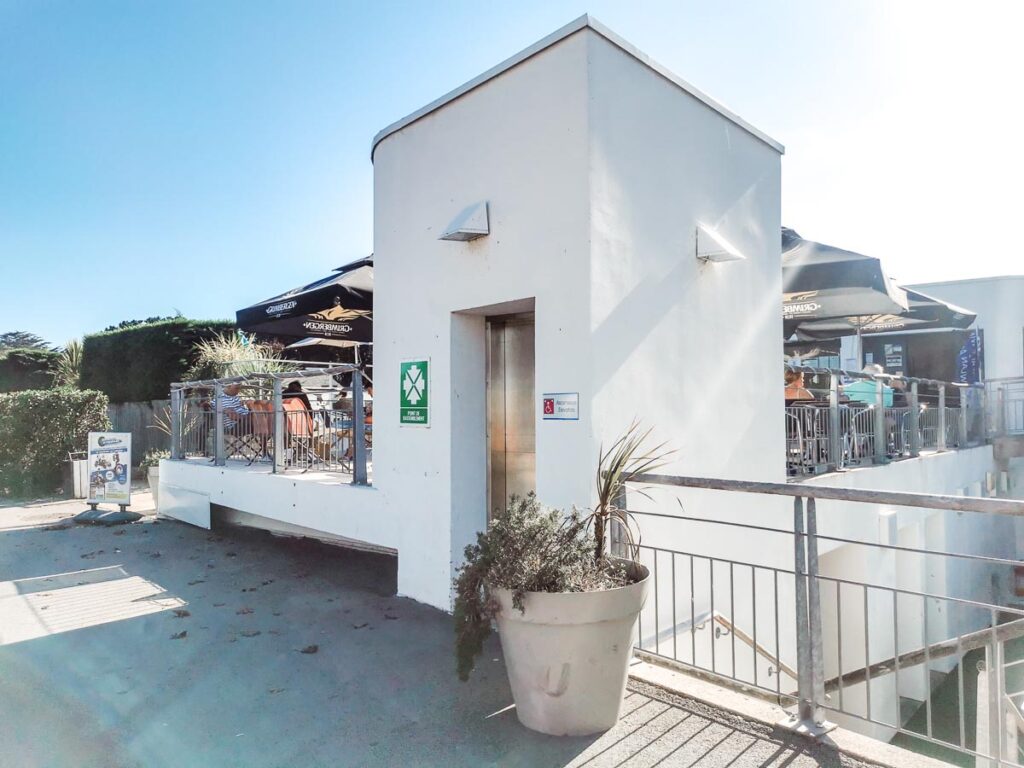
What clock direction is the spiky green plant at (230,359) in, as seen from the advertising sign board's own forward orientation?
The spiky green plant is roughly at 7 o'clock from the advertising sign board.

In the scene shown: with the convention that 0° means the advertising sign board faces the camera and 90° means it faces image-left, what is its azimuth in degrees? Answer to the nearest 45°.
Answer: approximately 0°

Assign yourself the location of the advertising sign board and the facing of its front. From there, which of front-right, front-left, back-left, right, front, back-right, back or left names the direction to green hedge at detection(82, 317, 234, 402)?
back

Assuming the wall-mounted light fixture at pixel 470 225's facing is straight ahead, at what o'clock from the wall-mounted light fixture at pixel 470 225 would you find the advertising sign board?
The advertising sign board is roughly at 3 o'clock from the wall-mounted light fixture.

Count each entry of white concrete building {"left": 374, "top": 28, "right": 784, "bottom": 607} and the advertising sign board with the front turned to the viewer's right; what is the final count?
0

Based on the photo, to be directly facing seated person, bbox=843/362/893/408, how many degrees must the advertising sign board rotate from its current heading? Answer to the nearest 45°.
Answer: approximately 45° to its left

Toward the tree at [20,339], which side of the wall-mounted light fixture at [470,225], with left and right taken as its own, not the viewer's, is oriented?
right

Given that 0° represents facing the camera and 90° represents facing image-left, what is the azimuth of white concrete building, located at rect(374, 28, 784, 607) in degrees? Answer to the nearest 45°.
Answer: approximately 45°

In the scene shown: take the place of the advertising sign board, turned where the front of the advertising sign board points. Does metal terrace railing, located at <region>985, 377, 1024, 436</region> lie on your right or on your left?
on your left

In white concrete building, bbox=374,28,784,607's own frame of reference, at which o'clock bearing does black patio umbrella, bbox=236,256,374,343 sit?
The black patio umbrella is roughly at 3 o'clock from the white concrete building.

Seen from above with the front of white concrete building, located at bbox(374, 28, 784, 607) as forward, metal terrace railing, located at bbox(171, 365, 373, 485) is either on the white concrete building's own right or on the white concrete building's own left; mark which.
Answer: on the white concrete building's own right

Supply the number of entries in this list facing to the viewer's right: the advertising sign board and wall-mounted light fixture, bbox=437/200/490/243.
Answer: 0
